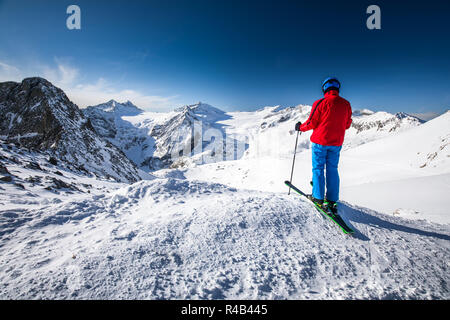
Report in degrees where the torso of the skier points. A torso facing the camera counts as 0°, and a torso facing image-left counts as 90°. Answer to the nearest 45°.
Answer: approximately 135°
